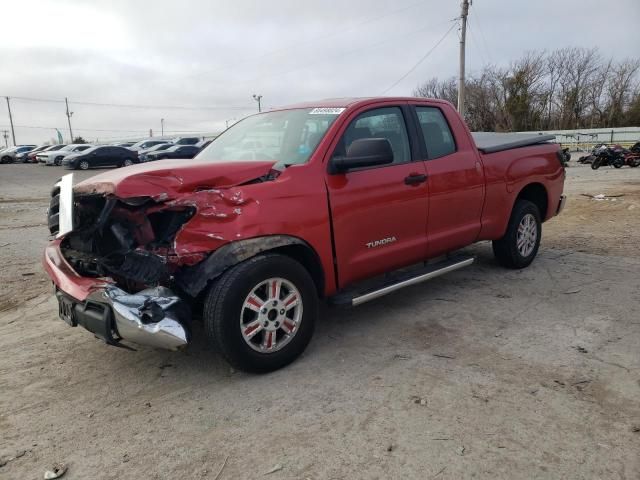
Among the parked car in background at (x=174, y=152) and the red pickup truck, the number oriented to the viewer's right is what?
0

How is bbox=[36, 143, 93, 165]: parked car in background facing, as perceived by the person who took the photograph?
facing the viewer and to the left of the viewer

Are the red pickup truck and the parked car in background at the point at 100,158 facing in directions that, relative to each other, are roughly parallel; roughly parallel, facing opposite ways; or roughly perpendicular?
roughly parallel

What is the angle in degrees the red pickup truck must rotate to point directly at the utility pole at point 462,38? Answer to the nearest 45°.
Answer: approximately 135° to its right

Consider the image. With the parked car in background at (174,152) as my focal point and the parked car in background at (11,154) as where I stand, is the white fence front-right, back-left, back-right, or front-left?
front-left

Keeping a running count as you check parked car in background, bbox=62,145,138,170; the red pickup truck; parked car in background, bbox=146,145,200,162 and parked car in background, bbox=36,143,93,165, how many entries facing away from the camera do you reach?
0

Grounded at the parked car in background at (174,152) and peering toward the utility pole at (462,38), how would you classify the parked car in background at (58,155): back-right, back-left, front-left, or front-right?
back-left
